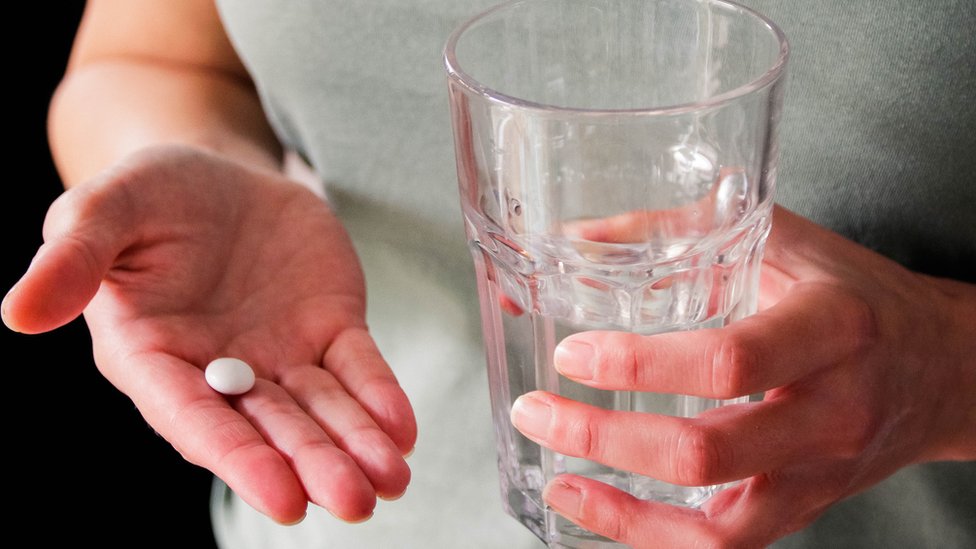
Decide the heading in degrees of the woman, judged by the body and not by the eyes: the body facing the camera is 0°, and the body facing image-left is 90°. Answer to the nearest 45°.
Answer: approximately 0°
